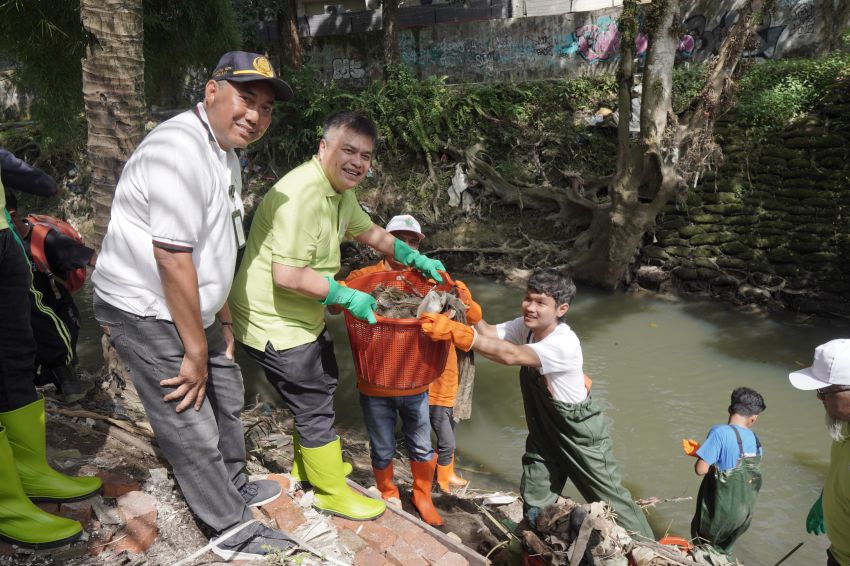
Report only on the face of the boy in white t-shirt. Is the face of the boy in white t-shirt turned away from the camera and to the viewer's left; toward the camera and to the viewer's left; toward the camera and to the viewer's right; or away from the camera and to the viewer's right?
toward the camera and to the viewer's left

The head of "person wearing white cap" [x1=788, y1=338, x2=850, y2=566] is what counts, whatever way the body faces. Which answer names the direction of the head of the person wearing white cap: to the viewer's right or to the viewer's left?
to the viewer's left

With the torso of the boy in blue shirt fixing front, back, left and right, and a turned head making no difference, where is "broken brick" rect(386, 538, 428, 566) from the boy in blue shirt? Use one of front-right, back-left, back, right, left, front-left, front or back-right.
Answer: left

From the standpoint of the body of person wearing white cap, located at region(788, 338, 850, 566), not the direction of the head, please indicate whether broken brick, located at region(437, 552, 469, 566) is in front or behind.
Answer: in front

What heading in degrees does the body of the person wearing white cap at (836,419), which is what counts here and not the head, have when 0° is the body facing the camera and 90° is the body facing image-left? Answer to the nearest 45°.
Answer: approximately 90°

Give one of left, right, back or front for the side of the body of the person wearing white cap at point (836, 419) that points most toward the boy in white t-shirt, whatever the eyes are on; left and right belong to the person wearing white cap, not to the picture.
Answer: front
